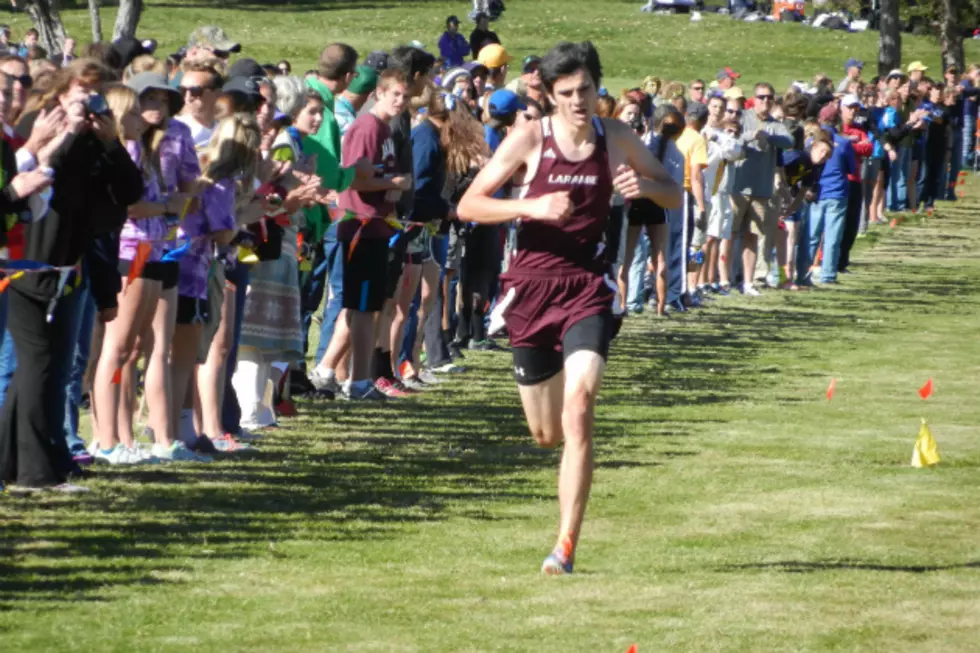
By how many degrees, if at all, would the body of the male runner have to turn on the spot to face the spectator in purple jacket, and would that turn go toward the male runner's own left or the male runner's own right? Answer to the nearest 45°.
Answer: approximately 180°

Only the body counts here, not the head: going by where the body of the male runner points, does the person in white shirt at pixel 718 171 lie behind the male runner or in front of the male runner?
behind

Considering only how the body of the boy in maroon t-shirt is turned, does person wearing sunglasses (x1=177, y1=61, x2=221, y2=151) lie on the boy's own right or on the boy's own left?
on the boy's own right

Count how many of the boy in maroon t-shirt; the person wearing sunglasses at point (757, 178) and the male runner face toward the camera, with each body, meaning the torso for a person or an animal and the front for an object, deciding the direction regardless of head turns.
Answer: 2

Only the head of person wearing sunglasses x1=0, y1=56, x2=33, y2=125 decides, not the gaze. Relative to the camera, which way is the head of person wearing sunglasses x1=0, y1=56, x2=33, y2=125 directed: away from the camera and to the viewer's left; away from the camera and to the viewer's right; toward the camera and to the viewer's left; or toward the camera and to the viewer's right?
toward the camera and to the viewer's right

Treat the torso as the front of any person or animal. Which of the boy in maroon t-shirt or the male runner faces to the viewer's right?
the boy in maroon t-shirt

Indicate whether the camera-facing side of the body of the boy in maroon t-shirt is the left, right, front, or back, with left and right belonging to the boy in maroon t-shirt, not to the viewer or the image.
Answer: right

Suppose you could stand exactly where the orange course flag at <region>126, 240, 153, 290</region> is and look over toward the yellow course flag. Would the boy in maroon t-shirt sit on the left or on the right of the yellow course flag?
left

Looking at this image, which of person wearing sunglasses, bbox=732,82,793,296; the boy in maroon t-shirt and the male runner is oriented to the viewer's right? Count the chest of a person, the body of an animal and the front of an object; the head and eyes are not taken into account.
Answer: the boy in maroon t-shirt

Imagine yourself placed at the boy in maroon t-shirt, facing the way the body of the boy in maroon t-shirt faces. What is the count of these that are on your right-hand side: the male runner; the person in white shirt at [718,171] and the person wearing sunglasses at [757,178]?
1

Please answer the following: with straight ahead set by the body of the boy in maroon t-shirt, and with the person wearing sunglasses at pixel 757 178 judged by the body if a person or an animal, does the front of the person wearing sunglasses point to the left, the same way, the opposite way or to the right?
to the right

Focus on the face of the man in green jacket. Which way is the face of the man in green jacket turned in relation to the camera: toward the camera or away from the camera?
away from the camera
